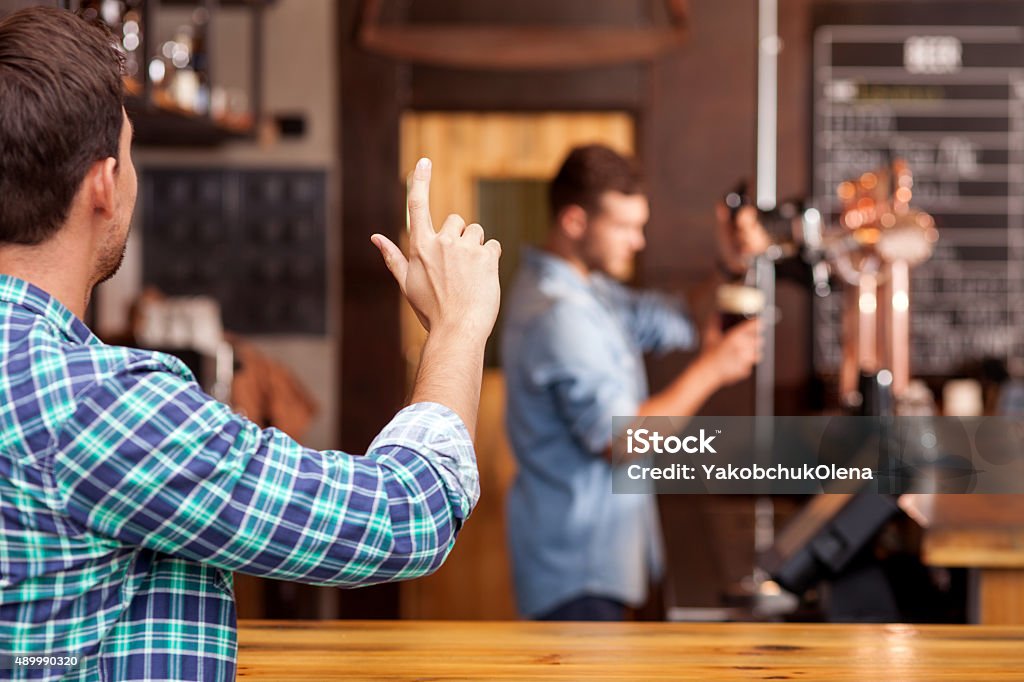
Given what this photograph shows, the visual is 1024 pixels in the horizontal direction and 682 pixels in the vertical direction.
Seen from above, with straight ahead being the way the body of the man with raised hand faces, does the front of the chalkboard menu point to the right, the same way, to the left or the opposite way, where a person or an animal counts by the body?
the opposite way

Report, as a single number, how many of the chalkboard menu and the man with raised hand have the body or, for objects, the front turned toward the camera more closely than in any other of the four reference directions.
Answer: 1

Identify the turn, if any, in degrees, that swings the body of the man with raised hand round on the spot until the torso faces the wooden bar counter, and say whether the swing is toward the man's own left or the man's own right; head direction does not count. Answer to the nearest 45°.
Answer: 0° — they already face it

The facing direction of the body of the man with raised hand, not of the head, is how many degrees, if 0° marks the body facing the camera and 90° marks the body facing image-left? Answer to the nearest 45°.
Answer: approximately 225°

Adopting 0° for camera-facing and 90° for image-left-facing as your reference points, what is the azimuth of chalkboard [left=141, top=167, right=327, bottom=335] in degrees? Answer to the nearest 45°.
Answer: approximately 0°

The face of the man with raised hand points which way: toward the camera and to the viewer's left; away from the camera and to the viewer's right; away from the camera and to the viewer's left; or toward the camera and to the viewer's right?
away from the camera and to the viewer's right

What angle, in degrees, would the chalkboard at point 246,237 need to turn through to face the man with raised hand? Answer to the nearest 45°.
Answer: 0° — it already faces them
